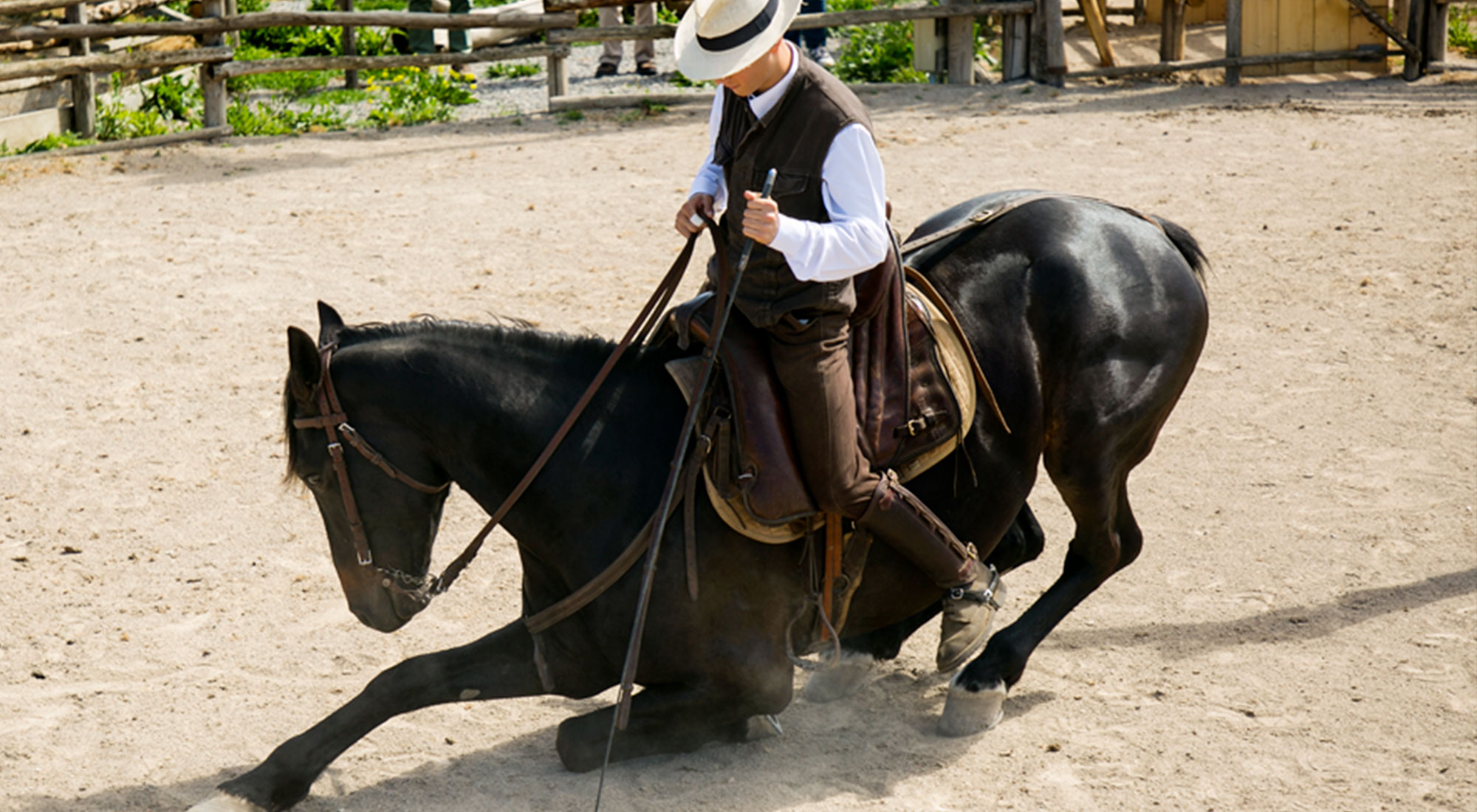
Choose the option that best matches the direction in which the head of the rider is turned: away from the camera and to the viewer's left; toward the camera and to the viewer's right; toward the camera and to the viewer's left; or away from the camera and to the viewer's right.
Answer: toward the camera and to the viewer's left

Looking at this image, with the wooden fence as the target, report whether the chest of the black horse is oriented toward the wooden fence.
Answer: no

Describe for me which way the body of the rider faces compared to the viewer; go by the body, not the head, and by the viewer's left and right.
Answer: facing the viewer and to the left of the viewer

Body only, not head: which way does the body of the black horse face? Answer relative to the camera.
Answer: to the viewer's left

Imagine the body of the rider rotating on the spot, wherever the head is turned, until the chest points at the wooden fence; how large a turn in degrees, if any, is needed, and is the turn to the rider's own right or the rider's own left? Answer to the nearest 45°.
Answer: approximately 135° to the rider's own right
